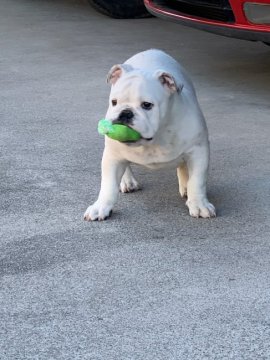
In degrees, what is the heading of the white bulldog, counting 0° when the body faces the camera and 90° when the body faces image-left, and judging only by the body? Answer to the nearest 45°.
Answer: approximately 0°

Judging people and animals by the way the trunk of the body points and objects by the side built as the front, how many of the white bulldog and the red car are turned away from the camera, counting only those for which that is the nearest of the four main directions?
0

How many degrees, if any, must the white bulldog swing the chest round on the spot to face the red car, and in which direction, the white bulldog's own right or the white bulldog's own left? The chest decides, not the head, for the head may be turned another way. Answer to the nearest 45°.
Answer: approximately 180°
